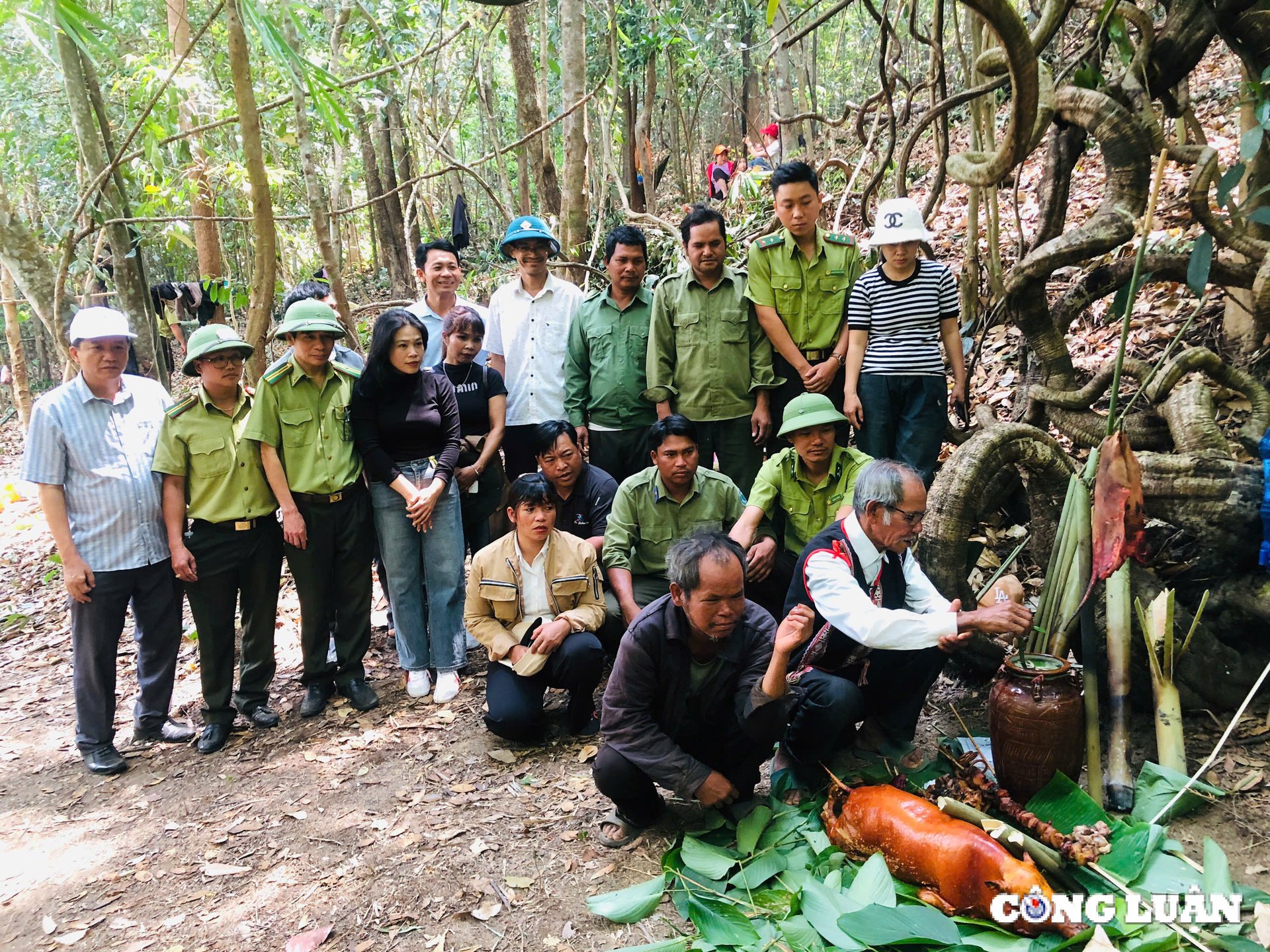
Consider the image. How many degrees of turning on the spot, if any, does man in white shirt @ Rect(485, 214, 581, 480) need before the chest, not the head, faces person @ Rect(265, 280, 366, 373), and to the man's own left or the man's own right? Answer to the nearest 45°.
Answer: approximately 90° to the man's own right

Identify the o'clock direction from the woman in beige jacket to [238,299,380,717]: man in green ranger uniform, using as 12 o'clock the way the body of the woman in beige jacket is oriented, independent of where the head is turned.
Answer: The man in green ranger uniform is roughly at 4 o'clock from the woman in beige jacket.

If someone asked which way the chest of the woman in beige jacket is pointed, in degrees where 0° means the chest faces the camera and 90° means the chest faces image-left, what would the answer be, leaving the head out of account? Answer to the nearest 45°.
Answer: approximately 0°

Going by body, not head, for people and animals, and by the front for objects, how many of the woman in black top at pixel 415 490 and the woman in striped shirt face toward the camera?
2

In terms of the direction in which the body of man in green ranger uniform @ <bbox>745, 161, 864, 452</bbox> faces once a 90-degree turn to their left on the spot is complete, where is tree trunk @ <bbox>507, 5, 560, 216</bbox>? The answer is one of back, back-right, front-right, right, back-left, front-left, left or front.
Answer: back-left
